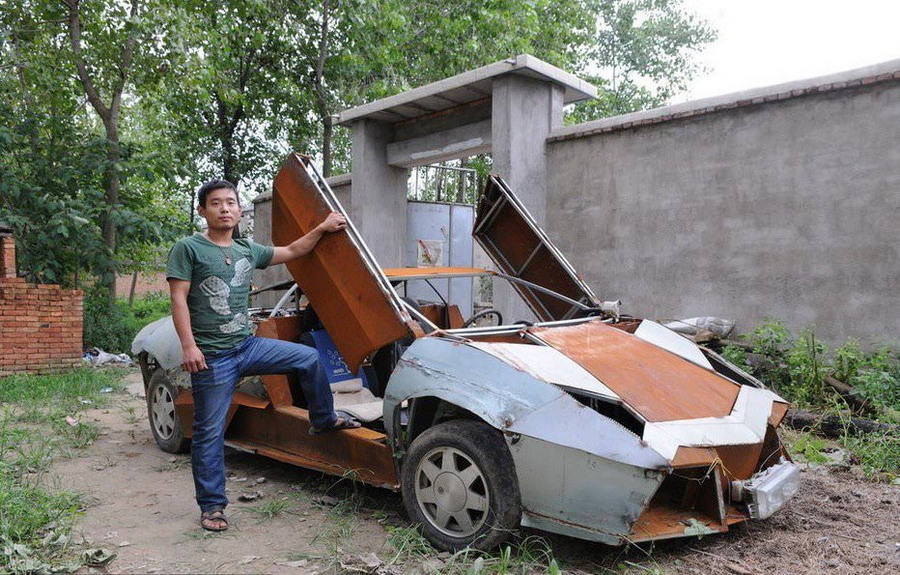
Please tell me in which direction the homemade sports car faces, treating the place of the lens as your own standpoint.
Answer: facing the viewer and to the right of the viewer

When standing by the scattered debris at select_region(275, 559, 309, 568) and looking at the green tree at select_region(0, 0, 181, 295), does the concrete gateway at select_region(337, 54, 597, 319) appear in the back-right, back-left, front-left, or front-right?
front-right

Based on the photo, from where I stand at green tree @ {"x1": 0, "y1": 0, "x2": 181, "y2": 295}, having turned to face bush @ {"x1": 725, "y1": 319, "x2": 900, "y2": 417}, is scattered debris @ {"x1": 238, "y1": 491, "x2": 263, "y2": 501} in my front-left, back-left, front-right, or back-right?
front-right

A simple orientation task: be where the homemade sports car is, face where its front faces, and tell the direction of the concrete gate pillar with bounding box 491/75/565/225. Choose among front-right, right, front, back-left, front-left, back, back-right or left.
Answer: back-left

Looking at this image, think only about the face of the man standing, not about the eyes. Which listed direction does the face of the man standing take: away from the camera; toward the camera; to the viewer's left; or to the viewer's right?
toward the camera

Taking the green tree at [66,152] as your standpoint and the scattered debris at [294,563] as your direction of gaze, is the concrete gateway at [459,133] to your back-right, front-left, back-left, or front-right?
front-left

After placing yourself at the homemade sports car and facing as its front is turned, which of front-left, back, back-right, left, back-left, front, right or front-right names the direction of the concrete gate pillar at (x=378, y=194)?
back-left

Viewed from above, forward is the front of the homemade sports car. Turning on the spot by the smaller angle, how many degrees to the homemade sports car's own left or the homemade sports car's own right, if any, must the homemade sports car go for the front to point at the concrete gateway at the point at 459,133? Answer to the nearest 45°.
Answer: approximately 135° to the homemade sports car's own left

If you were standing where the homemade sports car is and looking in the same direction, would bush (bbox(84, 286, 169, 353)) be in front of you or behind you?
behind

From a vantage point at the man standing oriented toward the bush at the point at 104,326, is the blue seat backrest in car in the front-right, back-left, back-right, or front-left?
front-right

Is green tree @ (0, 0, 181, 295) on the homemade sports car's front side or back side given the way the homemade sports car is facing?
on the back side

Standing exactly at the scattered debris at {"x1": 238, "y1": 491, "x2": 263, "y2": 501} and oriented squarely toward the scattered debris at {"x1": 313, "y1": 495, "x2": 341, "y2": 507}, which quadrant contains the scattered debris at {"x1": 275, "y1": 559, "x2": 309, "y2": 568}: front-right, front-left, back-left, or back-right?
front-right
